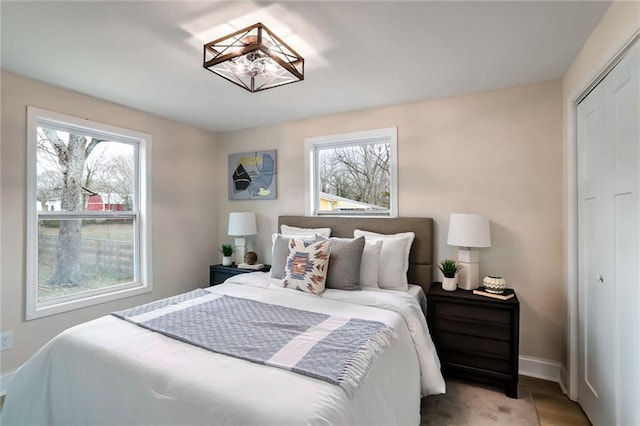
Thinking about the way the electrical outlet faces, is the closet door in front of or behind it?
in front

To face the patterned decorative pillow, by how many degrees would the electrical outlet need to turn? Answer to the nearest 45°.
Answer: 0° — it already faces it

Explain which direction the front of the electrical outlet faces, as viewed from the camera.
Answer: facing the viewer and to the right of the viewer

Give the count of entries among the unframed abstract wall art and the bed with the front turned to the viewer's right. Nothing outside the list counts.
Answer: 0

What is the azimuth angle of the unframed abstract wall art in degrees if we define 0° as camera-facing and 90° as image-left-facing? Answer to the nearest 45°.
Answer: approximately 45°

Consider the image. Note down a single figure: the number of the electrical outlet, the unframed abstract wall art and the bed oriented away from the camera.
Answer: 0

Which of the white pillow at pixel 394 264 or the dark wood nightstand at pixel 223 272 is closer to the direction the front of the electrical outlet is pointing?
the white pillow

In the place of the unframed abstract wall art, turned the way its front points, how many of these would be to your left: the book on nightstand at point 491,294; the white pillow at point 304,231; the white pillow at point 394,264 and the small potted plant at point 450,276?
4

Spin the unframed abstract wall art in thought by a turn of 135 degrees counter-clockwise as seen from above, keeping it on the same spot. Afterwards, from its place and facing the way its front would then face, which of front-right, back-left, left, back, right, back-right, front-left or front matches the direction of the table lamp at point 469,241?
front-right

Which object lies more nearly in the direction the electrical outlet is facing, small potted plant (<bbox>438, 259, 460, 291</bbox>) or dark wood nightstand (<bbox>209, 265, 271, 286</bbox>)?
the small potted plant

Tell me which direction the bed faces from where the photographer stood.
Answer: facing the viewer and to the left of the viewer

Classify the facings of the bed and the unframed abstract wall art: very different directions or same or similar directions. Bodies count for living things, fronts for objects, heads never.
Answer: same or similar directions

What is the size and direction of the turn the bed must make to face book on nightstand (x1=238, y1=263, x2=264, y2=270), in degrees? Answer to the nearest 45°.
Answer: approximately 135° to its right
